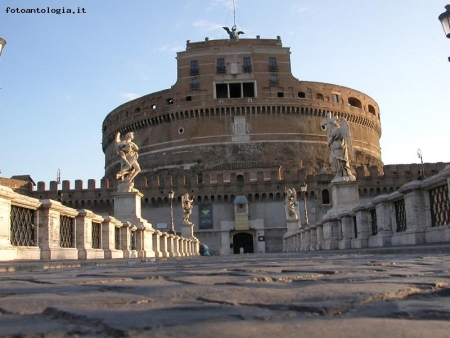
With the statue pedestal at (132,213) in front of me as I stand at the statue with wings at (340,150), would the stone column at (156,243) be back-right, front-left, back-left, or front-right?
front-right

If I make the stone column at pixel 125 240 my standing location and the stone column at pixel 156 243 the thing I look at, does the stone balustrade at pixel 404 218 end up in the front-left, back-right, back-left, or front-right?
back-right

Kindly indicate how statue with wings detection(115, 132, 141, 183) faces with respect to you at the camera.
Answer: facing the viewer and to the right of the viewer

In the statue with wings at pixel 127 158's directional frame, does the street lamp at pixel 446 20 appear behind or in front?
in front

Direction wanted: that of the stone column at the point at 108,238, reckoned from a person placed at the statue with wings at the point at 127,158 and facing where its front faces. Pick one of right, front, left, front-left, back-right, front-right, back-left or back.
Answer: front-right

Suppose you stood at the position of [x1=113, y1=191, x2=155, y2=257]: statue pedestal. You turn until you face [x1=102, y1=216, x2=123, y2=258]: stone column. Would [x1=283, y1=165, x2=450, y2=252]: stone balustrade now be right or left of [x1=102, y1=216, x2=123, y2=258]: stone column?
left

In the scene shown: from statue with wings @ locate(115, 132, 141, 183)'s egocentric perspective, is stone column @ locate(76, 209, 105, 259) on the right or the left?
on its right

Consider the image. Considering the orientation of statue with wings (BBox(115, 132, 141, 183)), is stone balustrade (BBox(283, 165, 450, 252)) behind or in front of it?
in front

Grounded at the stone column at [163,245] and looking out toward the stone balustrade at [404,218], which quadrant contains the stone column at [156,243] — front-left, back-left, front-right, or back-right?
front-right

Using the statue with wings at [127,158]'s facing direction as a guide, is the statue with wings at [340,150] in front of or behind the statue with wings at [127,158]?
in front

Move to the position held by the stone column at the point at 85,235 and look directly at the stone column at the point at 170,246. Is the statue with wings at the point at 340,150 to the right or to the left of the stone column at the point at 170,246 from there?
right

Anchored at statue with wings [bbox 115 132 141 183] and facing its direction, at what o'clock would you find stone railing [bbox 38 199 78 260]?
The stone railing is roughly at 2 o'clock from the statue with wings.

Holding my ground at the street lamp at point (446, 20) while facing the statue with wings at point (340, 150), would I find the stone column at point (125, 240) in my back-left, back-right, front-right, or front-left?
front-left

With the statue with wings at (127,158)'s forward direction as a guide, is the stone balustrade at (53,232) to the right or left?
on its right
